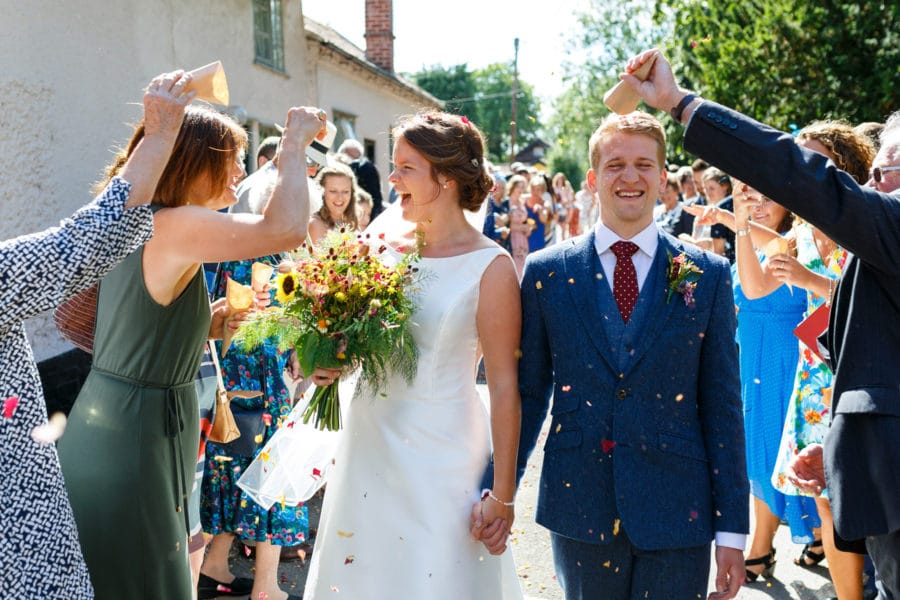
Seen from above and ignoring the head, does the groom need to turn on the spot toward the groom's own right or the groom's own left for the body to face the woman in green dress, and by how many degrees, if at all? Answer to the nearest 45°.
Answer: approximately 90° to the groom's own right

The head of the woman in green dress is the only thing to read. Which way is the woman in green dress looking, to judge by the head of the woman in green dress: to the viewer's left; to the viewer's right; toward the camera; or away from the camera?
to the viewer's right

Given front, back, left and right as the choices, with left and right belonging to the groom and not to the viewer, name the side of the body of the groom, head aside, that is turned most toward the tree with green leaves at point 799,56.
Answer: back

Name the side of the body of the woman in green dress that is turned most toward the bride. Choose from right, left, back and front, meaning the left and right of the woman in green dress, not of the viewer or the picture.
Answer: front

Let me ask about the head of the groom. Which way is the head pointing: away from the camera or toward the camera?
toward the camera

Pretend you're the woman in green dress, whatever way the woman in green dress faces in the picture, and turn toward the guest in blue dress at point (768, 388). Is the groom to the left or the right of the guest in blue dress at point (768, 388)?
right

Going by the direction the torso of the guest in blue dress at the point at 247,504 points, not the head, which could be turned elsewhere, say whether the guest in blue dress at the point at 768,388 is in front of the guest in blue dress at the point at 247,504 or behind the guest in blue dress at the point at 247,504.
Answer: in front

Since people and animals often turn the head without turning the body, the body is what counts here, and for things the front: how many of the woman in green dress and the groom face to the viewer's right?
1

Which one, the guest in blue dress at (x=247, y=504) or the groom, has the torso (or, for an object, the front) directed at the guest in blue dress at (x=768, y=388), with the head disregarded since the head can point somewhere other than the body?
the guest in blue dress at (x=247, y=504)

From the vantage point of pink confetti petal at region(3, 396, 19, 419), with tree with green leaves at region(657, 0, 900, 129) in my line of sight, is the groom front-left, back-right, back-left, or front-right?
front-right

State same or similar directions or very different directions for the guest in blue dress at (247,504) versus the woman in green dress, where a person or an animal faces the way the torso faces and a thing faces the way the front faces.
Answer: same or similar directions

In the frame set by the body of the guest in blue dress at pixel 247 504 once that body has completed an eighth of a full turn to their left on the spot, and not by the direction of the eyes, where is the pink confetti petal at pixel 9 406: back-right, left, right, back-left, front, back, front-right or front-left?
back-right

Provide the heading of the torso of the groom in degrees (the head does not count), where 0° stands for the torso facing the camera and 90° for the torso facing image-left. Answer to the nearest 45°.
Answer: approximately 0°

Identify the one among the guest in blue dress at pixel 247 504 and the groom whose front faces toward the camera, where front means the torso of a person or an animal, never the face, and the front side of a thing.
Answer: the groom

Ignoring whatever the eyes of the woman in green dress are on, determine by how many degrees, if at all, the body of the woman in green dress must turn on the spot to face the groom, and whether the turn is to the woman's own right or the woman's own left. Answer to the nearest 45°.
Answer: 0° — they already face them

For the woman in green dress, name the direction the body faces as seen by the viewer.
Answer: to the viewer's right

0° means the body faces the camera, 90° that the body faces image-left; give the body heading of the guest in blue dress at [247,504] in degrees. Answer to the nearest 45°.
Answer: approximately 270°
